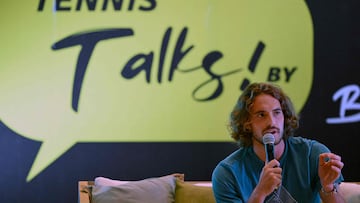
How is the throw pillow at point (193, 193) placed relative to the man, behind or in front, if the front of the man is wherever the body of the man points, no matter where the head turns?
behind

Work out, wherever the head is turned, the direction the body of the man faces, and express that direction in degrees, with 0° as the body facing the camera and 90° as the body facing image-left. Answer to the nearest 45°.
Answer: approximately 0°

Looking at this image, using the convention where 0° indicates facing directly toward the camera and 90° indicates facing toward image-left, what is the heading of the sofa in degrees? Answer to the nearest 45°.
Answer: approximately 0°
